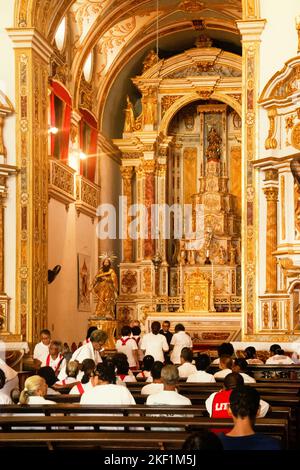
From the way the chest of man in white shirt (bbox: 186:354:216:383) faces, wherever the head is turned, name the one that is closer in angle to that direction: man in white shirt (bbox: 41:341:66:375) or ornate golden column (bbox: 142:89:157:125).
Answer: the ornate golden column

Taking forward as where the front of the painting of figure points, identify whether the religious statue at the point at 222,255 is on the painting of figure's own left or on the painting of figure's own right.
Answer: on the painting of figure's own left

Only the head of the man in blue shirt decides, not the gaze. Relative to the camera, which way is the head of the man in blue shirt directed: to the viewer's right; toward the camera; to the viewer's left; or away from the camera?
away from the camera

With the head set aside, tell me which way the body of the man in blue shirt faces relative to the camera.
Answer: away from the camera

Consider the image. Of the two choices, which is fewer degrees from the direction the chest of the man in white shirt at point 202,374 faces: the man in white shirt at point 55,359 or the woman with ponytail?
the man in white shirt

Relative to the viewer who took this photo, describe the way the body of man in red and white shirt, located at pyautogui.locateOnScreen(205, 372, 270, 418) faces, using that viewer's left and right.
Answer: facing away from the viewer

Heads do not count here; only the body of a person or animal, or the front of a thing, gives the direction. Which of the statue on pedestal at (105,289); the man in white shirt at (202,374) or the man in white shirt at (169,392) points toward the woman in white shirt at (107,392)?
the statue on pedestal

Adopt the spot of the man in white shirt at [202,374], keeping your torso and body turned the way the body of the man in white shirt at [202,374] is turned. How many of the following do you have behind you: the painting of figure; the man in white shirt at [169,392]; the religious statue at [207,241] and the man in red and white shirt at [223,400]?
2

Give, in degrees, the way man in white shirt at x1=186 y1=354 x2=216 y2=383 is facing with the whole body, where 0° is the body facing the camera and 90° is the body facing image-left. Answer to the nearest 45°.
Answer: approximately 180°

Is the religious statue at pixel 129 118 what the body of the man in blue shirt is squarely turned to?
yes
